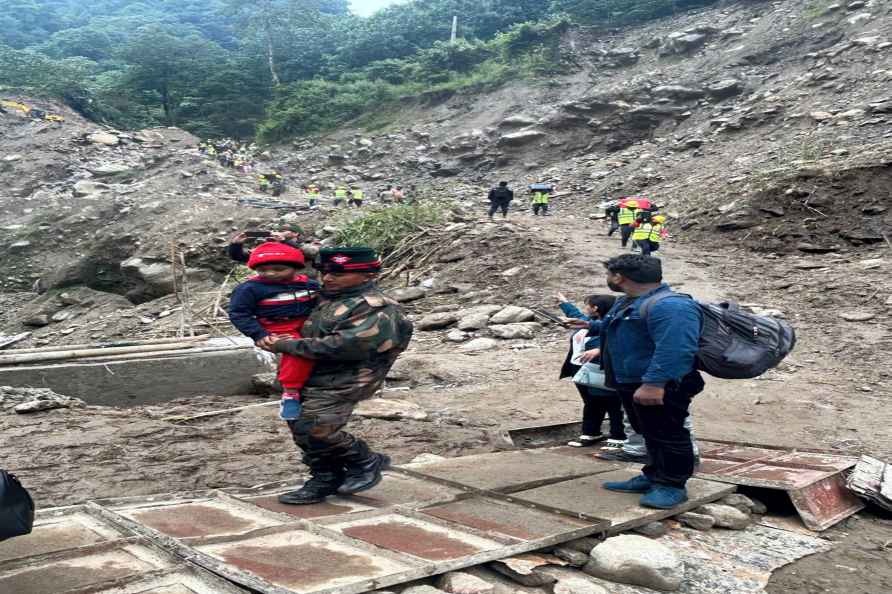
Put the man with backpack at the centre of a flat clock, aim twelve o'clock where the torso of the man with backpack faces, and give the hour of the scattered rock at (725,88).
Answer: The scattered rock is roughly at 3 o'clock from the man with backpack.

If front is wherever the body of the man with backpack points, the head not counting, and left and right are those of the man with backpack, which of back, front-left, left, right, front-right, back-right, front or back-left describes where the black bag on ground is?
front-left

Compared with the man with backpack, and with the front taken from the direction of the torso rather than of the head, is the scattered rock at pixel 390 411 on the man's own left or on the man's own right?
on the man's own right

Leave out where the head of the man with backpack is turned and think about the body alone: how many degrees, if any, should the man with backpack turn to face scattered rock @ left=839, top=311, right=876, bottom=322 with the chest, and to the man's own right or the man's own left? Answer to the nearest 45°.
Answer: approximately 90° to the man's own right

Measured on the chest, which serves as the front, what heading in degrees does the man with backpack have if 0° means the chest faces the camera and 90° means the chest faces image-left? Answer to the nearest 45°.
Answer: approximately 90°

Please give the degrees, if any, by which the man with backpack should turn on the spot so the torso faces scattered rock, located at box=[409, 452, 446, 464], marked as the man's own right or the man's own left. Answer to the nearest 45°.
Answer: approximately 45° to the man's own right

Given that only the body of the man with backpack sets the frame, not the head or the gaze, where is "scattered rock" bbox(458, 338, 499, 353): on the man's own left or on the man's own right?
on the man's own right

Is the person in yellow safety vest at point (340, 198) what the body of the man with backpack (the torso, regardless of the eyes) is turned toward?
no

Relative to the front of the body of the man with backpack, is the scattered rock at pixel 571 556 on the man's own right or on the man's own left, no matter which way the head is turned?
on the man's own left

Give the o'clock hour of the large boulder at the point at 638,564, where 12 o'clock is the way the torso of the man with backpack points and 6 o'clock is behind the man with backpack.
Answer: The large boulder is roughly at 9 o'clock from the man with backpack.

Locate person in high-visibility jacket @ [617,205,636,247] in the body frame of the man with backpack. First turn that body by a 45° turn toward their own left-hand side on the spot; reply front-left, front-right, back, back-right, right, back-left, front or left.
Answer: back-right

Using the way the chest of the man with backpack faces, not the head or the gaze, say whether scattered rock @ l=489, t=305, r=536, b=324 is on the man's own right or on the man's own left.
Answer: on the man's own right
